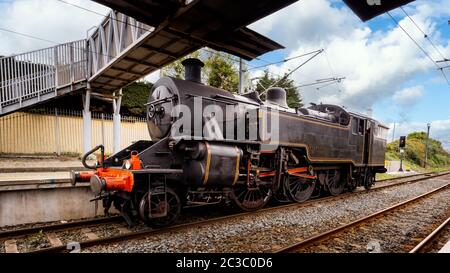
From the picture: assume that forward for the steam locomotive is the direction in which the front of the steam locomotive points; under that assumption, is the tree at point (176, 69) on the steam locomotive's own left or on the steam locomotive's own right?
on the steam locomotive's own right

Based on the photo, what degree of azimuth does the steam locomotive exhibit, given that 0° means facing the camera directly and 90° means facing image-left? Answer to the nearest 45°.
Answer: approximately 45°

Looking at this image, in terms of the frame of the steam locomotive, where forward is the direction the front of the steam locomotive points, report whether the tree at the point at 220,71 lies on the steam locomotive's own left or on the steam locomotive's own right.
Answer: on the steam locomotive's own right

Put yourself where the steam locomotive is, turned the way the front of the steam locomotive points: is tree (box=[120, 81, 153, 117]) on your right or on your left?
on your right

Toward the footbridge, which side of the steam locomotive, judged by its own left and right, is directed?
right

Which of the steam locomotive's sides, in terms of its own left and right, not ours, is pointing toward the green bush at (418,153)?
back

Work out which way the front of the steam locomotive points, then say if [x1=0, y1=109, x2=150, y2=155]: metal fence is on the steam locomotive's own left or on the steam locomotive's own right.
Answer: on the steam locomotive's own right
